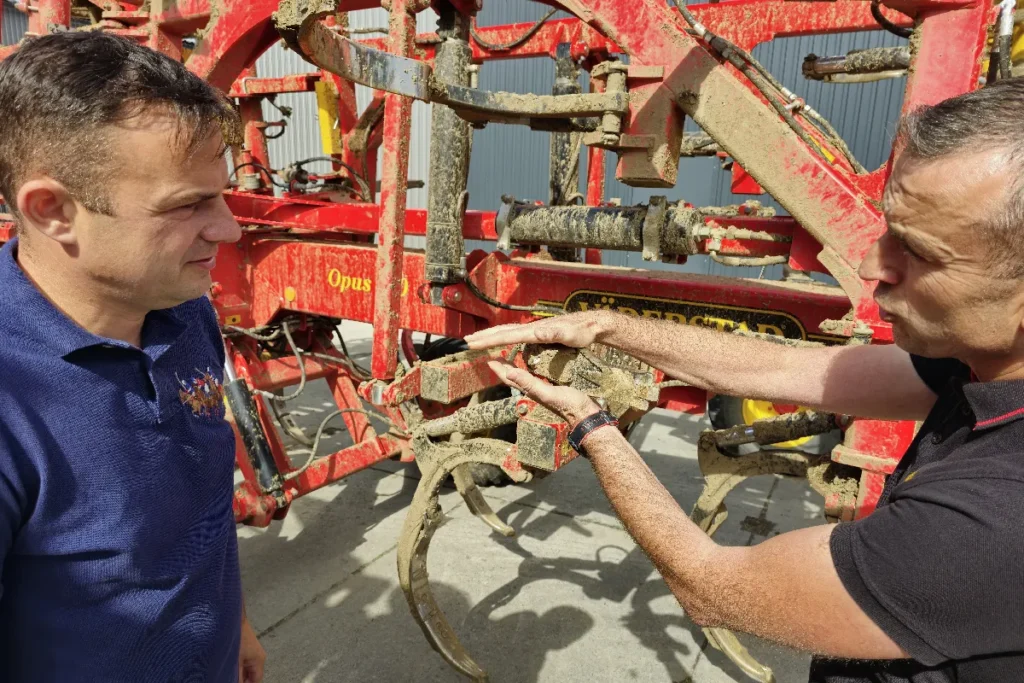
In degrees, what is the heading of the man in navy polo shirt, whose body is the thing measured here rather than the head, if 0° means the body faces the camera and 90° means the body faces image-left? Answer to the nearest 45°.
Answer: approximately 315°

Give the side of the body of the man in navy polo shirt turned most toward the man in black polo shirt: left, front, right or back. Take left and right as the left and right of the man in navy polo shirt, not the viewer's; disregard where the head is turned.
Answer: front

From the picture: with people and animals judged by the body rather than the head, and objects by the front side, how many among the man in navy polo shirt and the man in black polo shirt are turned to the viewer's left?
1

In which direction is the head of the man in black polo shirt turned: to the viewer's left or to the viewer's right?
to the viewer's left

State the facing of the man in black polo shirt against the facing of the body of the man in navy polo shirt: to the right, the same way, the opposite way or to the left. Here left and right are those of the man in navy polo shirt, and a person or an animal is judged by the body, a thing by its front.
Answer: the opposite way

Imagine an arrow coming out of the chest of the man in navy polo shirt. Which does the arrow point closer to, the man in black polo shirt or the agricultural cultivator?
the man in black polo shirt

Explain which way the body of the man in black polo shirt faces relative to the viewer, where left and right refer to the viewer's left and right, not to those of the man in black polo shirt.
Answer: facing to the left of the viewer

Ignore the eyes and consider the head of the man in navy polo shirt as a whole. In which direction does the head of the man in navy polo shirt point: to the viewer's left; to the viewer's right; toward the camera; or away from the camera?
to the viewer's right
